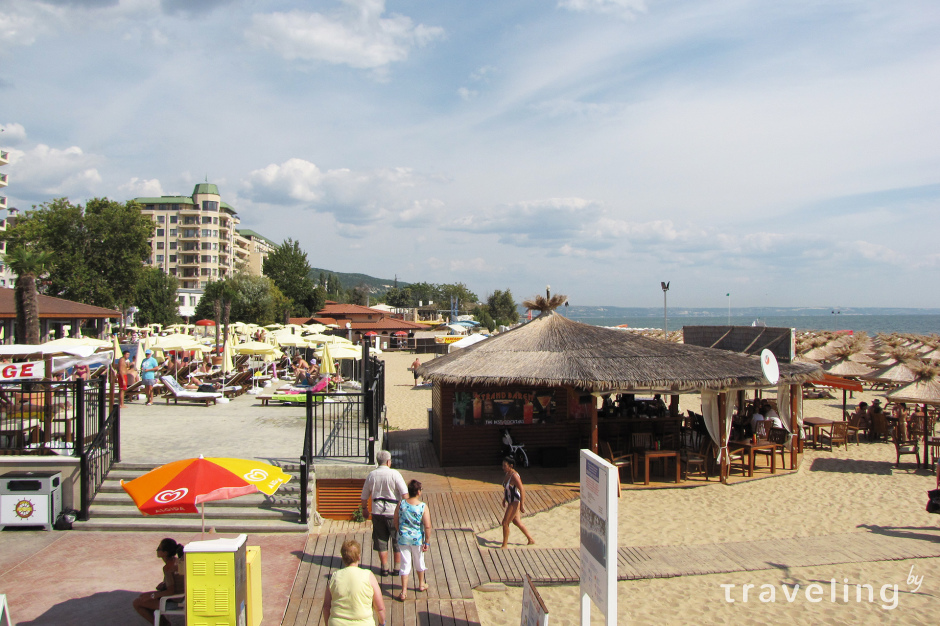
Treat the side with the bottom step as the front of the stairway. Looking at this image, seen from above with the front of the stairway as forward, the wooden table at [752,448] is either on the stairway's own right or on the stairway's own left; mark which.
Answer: on the stairway's own left

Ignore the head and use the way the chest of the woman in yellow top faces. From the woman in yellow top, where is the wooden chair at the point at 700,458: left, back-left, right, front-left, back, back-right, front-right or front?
front-right

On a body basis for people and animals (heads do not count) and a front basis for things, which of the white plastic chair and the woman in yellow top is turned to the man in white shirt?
the woman in yellow top

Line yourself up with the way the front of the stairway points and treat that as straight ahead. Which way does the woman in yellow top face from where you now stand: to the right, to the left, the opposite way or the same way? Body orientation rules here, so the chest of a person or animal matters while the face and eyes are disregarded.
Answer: the opposite way

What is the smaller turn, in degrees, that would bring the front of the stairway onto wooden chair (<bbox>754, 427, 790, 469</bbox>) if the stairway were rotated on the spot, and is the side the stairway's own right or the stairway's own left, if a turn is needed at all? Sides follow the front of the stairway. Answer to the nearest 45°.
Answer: approximately 90° to the stairway's own left

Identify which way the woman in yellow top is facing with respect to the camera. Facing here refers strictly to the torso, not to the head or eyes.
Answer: away from the camera

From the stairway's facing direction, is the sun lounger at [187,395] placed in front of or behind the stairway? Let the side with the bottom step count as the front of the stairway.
behind

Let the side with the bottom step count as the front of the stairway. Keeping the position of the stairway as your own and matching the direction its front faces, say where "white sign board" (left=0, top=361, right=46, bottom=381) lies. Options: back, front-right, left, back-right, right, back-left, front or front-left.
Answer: back-right

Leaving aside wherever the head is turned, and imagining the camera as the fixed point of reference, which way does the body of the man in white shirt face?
away from the camera

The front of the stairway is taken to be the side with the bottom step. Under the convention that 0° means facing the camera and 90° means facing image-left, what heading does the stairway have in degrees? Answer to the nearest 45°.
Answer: approximately 0°
